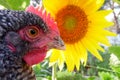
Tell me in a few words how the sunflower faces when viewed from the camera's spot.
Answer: facing the viewer
